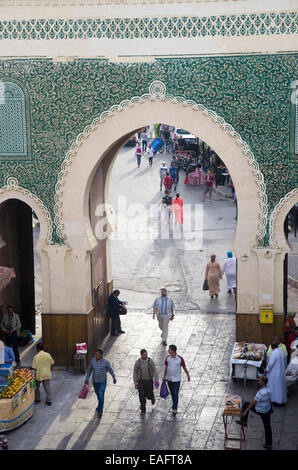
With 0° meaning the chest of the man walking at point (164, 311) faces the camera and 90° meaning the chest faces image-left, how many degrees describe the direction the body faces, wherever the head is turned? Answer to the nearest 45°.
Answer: approximately 0°

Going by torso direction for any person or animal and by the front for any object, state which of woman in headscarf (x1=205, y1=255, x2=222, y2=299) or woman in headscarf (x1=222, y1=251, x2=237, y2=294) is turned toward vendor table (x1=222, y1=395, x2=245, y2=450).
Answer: woman in headscarf (x1=205, y1=255, x2=222, y2=299)

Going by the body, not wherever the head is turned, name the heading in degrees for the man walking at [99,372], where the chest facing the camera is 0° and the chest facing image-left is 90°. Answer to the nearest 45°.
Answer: approximately 0°

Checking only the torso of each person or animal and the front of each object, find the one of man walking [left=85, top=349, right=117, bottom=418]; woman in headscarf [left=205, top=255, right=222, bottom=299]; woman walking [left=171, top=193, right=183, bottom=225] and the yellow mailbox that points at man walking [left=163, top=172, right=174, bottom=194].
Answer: the woman walking

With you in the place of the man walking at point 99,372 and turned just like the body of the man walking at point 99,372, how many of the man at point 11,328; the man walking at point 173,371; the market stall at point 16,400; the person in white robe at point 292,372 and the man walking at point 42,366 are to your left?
2

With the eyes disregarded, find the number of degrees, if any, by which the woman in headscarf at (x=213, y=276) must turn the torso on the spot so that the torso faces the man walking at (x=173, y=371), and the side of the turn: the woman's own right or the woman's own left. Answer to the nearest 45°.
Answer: approximately 180°

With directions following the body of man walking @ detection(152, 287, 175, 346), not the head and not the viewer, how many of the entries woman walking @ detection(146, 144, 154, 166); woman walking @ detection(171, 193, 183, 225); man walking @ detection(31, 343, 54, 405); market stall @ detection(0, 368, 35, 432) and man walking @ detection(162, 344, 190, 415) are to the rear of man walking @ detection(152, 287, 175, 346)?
2

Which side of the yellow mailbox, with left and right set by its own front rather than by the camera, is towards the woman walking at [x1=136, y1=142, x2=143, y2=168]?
back

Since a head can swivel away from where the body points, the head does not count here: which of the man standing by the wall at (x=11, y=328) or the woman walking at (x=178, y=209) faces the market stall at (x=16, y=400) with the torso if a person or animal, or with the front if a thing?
the man standing by the wall

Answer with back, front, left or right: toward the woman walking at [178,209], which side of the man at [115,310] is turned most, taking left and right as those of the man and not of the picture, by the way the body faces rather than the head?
left

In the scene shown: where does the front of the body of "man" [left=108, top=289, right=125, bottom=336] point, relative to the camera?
to the viewer's right
